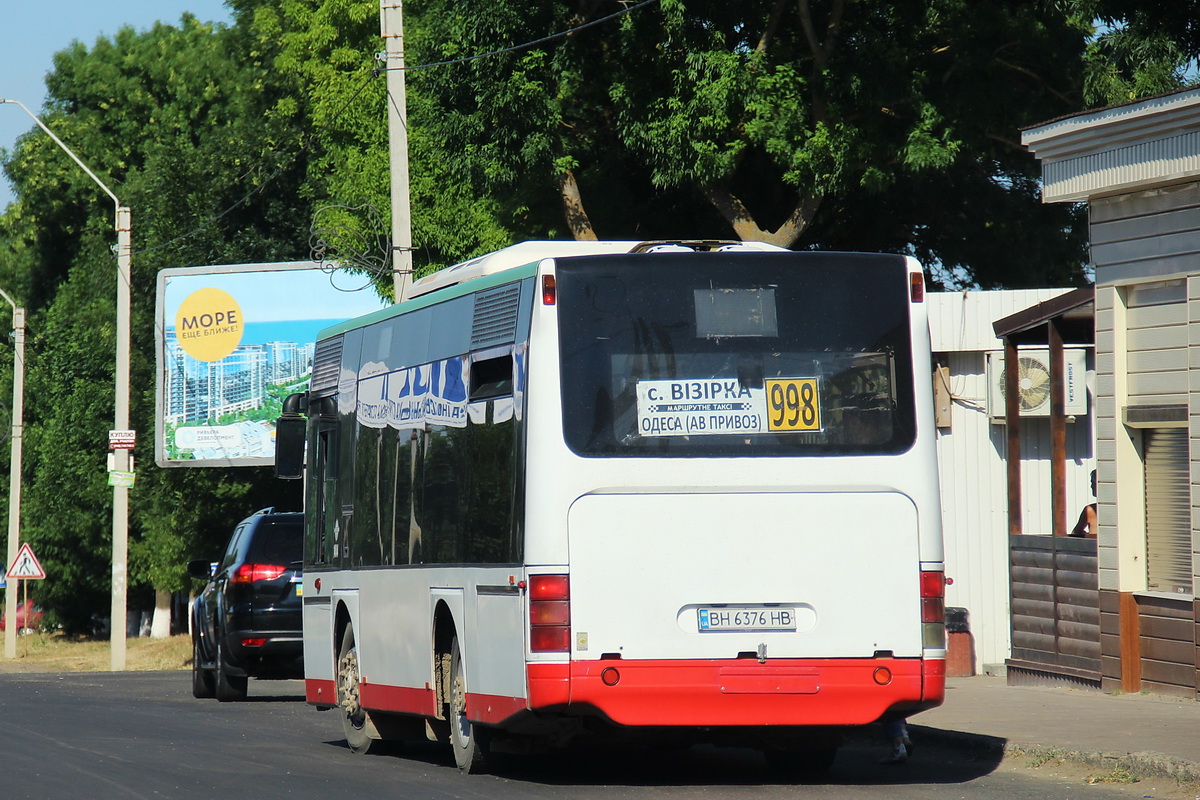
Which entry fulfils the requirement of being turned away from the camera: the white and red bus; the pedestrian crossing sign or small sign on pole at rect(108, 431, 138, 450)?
the white and red bus

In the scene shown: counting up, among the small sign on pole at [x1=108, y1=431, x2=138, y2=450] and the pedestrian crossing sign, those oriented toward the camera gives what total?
2

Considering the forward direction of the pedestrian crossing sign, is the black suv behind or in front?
in front

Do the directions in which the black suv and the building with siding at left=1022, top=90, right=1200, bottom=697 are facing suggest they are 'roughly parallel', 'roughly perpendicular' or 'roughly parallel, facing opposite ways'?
roughly perpendicular

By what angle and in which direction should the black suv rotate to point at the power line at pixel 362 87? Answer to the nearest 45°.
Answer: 0° — it already faces it

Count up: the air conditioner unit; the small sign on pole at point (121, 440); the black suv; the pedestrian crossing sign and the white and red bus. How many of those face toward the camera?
3

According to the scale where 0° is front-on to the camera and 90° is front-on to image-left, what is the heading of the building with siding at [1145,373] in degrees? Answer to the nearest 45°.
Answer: approximately 45°

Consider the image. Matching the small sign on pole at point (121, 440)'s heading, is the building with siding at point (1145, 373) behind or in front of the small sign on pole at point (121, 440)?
in front

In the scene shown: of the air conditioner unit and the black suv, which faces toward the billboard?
the black suv

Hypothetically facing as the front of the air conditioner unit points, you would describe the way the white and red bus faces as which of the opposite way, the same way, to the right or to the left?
the opposite way

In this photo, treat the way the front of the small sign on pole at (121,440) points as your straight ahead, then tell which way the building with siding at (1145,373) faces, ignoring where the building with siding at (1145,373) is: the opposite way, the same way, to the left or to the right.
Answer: to the right

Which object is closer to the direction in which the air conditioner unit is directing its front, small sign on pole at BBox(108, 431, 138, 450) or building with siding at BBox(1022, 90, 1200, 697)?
the building with siding

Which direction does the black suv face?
away from the camera

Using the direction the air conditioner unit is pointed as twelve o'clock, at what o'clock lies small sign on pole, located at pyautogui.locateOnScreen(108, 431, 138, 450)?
The small sign on pole is roughly at 4 o'clock from the air conditioner unit.

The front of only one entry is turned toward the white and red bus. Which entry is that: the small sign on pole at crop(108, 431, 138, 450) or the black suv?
the small sign on pole

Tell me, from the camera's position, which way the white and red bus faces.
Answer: facing away from the viewer
